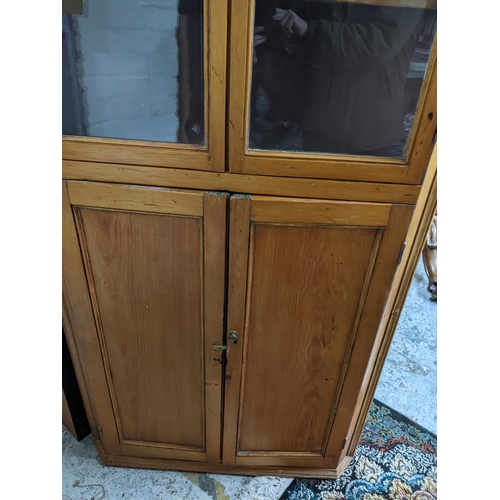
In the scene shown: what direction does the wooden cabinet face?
toward the camera
